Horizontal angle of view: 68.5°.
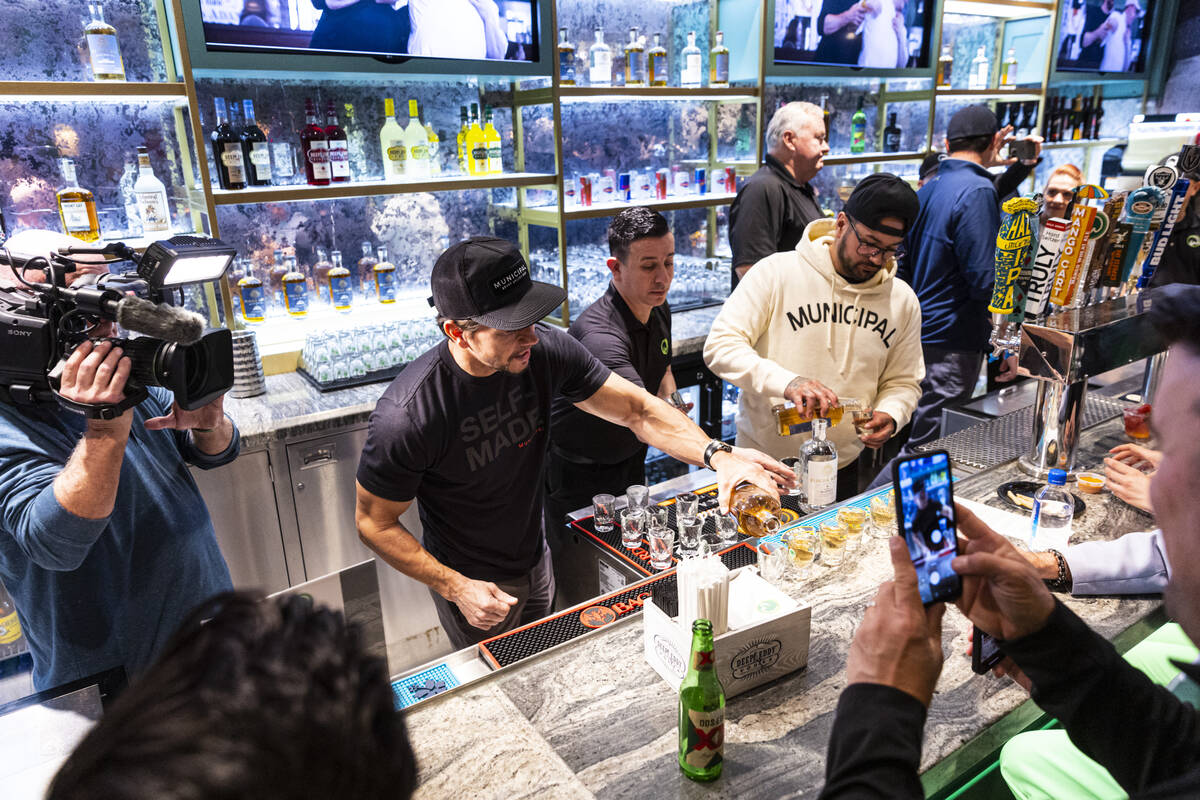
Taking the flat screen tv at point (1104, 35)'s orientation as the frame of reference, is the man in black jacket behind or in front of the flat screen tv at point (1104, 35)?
in front

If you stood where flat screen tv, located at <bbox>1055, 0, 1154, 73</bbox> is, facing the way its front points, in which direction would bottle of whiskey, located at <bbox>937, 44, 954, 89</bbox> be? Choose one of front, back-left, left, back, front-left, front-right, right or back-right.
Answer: front-right

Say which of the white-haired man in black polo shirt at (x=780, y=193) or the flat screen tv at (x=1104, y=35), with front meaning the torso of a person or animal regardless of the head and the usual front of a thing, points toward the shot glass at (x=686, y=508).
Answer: the flat screen tv

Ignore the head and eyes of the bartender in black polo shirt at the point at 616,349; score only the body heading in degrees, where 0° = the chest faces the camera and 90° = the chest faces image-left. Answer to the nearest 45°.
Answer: approximately 315°

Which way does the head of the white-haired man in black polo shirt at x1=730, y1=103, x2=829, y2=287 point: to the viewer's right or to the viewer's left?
to the viewer's right

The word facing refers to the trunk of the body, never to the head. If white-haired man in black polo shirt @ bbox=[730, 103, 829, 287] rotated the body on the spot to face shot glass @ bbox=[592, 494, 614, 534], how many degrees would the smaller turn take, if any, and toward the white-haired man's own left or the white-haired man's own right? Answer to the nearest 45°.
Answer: approximately 90° to the white-haired man's own right

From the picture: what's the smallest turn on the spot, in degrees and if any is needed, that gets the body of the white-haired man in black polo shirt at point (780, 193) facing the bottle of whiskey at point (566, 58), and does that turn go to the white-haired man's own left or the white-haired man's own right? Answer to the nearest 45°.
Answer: approximately 180°

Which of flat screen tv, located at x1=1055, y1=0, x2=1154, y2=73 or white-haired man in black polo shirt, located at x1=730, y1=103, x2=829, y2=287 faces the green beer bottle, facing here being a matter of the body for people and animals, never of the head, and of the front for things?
the flat screen tv

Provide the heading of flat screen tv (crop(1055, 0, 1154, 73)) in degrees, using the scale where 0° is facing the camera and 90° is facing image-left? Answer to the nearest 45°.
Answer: approximately 0°

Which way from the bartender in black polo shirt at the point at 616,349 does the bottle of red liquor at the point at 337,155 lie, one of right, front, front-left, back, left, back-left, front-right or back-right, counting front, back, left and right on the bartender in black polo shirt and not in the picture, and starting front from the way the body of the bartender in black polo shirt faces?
back

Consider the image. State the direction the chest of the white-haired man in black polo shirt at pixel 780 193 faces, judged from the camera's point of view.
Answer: to the viewer's right

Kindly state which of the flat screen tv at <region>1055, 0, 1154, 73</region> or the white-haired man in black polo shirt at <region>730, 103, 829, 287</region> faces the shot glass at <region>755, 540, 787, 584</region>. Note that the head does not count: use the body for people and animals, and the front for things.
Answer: the flat screen tv

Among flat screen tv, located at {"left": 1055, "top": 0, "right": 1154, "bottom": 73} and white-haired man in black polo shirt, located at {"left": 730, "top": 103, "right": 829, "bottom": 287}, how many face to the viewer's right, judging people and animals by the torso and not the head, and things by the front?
1
